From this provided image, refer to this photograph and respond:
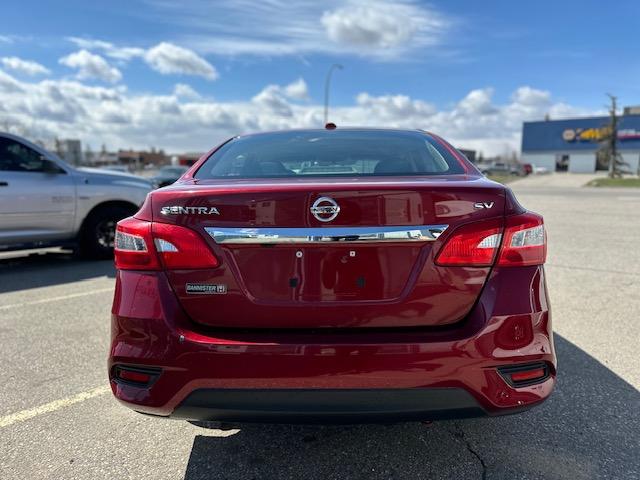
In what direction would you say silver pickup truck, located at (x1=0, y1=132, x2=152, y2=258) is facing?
to the viewer's right

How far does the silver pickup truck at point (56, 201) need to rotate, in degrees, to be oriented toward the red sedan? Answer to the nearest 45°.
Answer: approximately 90° to its right

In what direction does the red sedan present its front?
away from the camera

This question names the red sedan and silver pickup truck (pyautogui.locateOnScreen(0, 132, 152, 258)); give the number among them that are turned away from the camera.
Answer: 1

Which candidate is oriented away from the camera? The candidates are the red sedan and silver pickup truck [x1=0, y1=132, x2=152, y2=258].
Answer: the red sedan

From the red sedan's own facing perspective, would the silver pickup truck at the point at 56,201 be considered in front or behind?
in front
